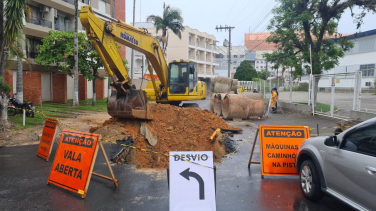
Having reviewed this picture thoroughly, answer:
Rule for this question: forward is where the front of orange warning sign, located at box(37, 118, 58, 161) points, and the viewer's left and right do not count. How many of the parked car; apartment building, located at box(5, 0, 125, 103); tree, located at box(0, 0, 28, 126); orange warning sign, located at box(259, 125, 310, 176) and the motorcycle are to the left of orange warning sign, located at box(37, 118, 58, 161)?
2

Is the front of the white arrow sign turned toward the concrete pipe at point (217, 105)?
no

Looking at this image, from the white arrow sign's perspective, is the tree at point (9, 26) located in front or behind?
behind

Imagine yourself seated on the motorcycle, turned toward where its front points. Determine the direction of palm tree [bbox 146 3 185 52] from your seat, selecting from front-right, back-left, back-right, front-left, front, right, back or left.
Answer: back-right

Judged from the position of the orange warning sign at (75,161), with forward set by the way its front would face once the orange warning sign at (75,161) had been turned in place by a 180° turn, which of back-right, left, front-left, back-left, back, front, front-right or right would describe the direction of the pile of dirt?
front

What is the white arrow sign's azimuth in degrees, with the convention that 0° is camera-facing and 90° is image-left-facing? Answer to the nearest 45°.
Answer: approximately 0°

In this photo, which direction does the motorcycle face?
to the viewer's left

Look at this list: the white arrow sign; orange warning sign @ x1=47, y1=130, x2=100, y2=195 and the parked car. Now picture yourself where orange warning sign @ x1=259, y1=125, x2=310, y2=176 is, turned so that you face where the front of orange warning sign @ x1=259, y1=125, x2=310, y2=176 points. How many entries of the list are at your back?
0

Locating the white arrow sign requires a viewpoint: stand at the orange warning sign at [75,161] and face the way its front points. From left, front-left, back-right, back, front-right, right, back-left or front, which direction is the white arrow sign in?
left

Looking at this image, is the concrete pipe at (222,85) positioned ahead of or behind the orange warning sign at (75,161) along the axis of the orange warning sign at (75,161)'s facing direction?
behind

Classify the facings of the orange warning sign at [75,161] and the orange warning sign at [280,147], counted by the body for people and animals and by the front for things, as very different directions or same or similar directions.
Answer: same or similar directions

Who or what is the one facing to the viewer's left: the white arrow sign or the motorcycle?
the motorcycle

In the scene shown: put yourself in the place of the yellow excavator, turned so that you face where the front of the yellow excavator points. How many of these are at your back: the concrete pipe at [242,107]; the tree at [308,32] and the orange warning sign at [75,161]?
2

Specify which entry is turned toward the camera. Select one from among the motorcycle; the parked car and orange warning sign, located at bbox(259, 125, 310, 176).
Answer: the orange warning sign

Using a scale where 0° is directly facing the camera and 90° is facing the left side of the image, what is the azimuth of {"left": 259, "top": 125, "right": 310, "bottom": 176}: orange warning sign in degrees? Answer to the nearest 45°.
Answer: approximately 0°

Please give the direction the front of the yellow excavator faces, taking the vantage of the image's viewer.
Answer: facing the viewer and to the left of the viewer

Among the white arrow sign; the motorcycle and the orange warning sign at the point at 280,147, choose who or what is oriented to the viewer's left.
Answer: the motorcycle
